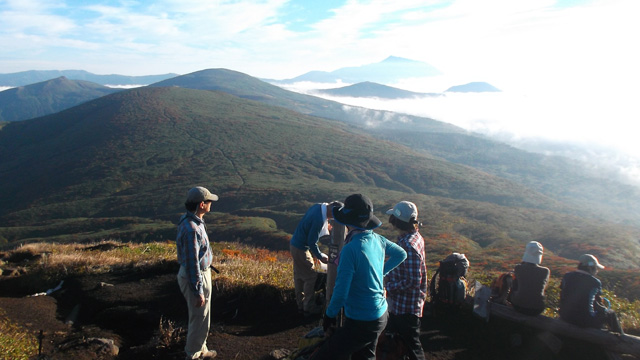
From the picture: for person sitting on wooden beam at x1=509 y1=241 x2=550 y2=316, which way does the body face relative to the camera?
away from the camera

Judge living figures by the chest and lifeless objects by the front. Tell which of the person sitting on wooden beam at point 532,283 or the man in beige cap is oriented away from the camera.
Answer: the person sitting on wooden beam

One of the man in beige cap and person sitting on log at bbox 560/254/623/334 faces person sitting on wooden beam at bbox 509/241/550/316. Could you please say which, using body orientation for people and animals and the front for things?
the man in beige cap

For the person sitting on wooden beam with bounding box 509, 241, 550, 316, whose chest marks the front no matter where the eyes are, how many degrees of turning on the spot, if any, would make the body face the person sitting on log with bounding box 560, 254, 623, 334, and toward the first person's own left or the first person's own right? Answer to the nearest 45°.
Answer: approximately 90° to the first person's own right

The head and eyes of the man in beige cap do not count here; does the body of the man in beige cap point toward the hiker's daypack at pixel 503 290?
yes

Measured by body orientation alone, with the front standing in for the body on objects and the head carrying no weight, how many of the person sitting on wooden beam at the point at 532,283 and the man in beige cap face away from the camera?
1

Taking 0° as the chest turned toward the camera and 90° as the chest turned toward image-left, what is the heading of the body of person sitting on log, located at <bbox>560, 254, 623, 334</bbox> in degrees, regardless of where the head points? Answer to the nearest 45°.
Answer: approximately 225°

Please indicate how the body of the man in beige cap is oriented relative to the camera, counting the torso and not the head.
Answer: to the viewer's right

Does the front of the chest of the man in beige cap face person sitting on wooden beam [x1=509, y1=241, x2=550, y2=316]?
yes

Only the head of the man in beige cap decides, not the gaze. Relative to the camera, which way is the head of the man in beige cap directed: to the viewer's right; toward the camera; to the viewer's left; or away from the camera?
to the viewer's right

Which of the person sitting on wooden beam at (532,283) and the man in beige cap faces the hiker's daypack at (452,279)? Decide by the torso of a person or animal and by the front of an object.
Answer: the man in beige cap
